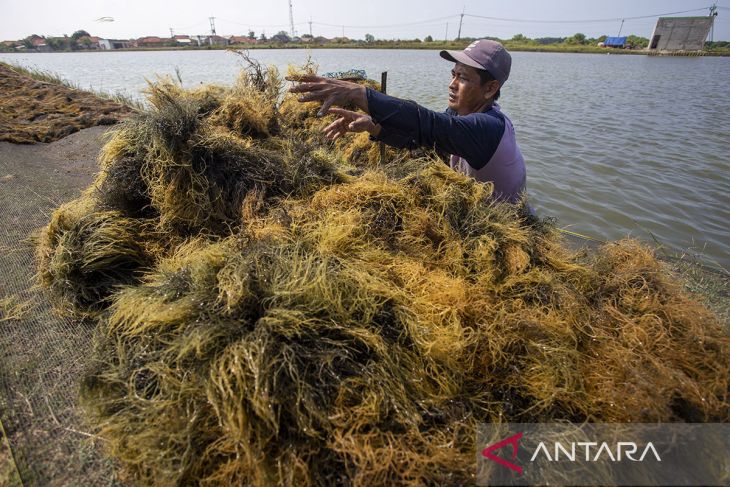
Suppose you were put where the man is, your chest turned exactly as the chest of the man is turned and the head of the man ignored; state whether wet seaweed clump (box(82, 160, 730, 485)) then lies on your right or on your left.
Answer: on your left

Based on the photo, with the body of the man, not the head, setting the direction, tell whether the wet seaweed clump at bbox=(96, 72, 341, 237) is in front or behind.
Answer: in front

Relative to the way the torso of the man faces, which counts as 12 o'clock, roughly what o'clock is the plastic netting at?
The plastic netting is roughly at 11 o'clock from the man.

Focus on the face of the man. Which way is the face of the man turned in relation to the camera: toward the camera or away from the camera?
toward the camera

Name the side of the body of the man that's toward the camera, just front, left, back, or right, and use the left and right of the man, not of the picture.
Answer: left

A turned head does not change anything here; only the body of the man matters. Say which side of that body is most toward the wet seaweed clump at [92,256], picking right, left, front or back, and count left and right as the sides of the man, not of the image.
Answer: front
